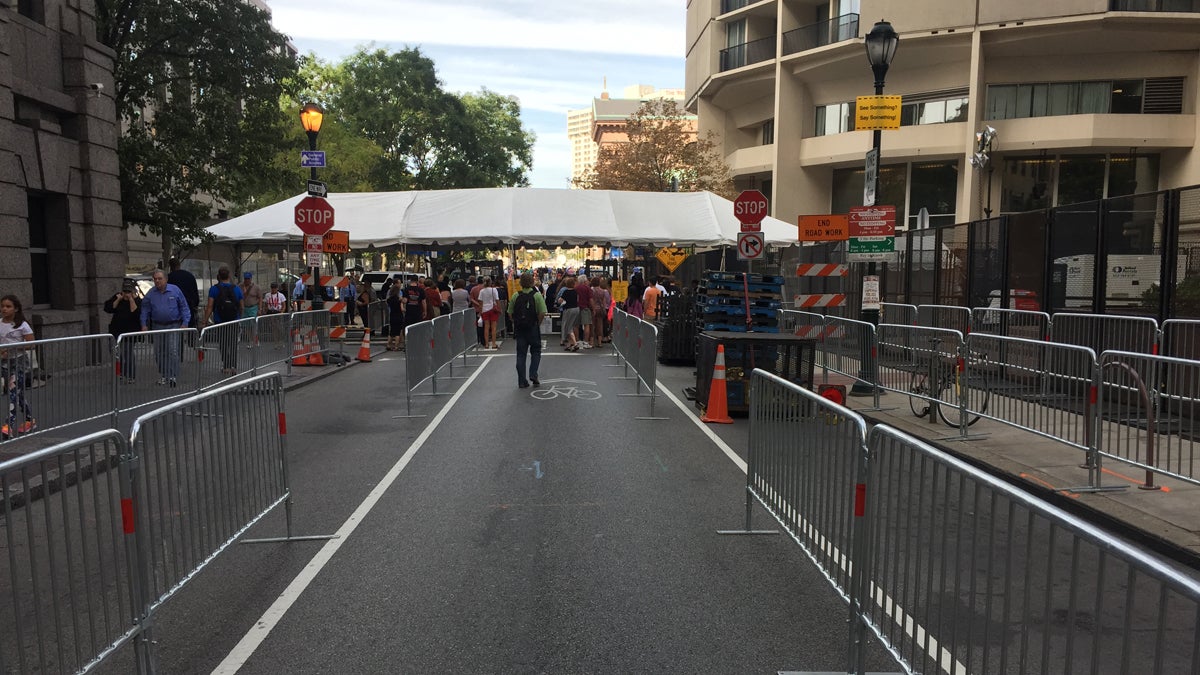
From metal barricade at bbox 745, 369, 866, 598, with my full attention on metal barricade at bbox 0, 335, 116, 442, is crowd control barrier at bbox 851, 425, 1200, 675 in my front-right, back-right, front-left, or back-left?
back-left

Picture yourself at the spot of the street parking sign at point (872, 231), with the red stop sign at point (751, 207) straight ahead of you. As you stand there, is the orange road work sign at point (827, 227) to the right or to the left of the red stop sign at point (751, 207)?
right

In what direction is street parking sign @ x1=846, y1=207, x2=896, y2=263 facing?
toward the camera

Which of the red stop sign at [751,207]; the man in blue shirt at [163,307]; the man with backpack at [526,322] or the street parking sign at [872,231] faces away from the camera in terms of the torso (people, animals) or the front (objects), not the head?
the man with backpack

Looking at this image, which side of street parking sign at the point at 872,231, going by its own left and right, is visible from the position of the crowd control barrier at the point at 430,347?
right

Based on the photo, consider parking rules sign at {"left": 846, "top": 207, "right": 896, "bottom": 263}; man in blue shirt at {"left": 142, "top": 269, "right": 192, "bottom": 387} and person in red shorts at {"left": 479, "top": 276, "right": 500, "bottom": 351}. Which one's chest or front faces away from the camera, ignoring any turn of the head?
the person in red shorts

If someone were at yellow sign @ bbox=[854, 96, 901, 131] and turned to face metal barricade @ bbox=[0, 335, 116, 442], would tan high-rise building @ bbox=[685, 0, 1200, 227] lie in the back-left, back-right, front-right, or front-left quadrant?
back-right

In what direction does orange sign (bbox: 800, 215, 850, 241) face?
toward the camera

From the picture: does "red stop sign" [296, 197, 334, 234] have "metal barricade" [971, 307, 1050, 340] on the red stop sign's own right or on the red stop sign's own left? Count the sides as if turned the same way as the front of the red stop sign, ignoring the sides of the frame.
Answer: on the red stop sign's own left

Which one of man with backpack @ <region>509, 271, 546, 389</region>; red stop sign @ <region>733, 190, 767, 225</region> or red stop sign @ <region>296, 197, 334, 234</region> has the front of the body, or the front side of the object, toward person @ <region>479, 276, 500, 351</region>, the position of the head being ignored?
the man with backpack

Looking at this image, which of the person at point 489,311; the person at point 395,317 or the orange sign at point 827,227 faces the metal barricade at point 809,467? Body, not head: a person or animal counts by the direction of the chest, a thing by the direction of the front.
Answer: the orange sign

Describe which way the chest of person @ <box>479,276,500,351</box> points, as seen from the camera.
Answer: away from the camera

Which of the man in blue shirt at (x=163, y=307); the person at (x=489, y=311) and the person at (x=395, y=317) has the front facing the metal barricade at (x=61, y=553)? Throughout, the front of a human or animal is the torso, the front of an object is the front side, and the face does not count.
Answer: the man in blue shirt
